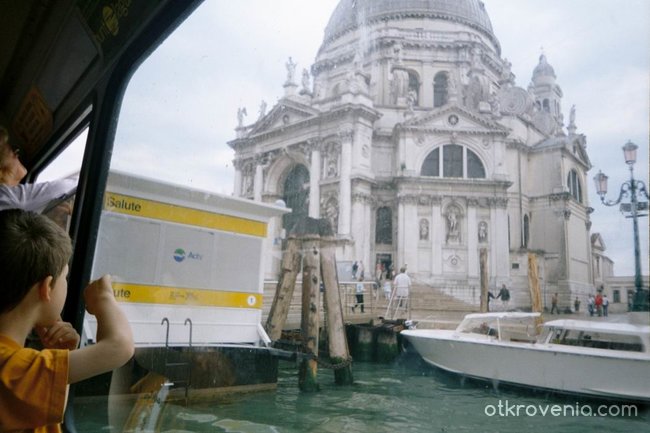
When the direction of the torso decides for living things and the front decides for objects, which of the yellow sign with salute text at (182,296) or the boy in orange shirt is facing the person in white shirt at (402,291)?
the boy in orange shirt

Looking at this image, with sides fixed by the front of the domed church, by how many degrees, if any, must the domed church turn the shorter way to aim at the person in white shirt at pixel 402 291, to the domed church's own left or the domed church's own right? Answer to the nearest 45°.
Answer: approximately 45° to the domed church's own left

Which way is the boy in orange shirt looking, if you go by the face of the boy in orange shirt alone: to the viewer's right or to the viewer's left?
to the viewer's right

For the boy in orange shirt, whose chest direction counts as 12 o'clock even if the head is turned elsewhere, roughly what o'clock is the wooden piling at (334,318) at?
The wooden piling is roughly at 12 o'clock from the boy in orange shirt.

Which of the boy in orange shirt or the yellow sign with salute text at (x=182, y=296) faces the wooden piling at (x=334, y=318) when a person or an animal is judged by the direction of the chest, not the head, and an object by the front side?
the boy in orange shirt

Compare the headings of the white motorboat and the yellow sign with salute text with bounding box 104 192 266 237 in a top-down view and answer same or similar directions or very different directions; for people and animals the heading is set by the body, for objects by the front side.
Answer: very different directions

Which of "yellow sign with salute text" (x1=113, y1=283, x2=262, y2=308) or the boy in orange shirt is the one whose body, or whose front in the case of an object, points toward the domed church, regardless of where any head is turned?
the boy in orange shirt

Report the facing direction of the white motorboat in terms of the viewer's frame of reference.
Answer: facing to the left of the viewer

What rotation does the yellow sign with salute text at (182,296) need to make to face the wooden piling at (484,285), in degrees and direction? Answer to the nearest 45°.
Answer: approximately 90° to its left

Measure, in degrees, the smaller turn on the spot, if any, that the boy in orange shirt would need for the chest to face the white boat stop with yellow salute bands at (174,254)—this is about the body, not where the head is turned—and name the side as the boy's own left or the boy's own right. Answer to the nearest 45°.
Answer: approximately 45° to the boy's own left

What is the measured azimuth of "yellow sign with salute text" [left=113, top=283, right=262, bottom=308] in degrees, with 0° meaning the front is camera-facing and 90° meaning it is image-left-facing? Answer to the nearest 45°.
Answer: approximately 0°
